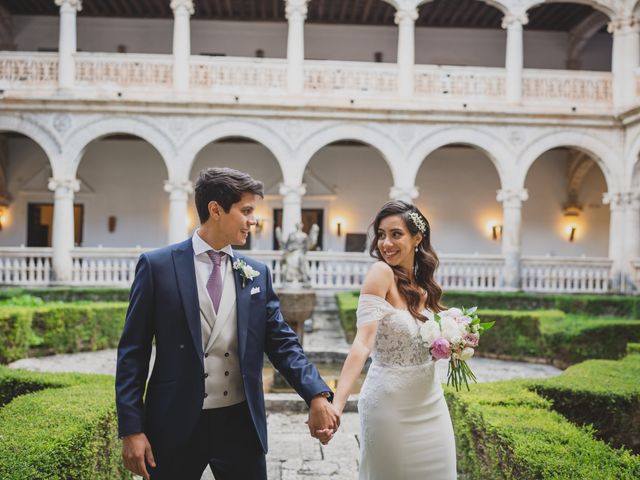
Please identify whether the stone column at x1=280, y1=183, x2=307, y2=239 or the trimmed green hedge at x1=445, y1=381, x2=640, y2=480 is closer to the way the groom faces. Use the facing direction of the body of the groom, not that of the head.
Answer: the trimmed green hedge

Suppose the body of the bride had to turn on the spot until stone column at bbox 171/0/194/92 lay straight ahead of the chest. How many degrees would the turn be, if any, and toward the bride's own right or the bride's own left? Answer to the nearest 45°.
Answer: approximately 180°

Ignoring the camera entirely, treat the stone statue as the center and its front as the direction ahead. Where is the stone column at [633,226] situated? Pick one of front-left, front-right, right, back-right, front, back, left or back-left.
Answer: back-left

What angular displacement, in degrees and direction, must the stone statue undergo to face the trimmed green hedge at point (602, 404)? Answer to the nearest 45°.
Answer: approximately 45° to its left

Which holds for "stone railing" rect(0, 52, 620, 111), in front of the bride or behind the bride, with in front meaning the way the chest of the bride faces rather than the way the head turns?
behind

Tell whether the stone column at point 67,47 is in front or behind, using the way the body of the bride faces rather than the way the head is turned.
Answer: behind

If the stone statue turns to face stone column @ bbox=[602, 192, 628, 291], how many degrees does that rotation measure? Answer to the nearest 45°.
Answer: approximately 135° to its left

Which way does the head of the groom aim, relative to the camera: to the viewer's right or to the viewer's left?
to the viewer's right
